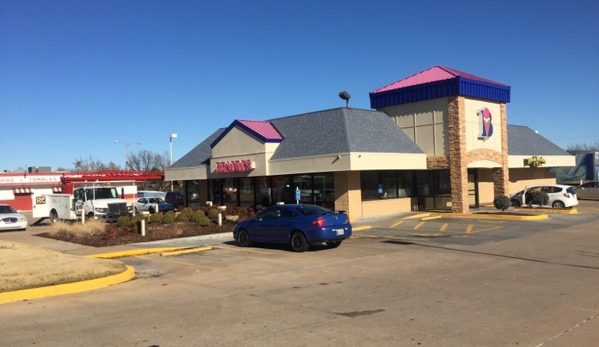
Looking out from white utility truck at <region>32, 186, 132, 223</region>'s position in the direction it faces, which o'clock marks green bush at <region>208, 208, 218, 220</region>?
The green bush is roughly at 12 o'clock from the white utility truck.

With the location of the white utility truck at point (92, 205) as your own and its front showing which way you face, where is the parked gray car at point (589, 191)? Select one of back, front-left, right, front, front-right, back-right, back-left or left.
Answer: front-left

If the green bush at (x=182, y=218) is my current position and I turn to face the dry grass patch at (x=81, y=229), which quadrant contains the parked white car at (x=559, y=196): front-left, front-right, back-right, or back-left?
back-left

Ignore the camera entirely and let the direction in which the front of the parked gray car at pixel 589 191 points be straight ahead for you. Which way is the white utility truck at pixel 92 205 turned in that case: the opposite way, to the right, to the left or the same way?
the opposite way

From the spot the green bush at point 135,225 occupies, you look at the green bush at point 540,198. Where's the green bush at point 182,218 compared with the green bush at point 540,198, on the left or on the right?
left

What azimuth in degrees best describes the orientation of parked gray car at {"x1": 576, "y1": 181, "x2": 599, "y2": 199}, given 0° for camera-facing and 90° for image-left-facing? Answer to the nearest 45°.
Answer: approximately 90°

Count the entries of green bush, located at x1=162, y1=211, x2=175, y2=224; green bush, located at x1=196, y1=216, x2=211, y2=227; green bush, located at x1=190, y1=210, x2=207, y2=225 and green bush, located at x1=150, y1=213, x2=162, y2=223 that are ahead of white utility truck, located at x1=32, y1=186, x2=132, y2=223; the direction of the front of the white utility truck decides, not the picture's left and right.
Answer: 4

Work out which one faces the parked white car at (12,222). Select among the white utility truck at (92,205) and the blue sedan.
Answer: the blue sedan

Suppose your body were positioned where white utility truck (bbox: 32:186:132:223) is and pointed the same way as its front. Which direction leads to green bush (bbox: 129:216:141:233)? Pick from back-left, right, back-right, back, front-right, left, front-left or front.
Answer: front-right

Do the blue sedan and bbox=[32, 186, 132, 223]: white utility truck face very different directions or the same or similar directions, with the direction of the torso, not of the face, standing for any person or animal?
very different directions

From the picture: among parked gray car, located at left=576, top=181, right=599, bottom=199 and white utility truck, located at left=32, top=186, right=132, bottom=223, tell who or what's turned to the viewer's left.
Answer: the parked gray car

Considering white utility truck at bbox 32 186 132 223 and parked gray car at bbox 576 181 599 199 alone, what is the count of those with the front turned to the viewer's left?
1

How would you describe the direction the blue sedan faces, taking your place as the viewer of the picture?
facing away from the viewer and to the left of the viewer

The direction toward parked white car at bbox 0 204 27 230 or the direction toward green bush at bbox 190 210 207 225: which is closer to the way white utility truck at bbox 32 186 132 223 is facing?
the green bush
